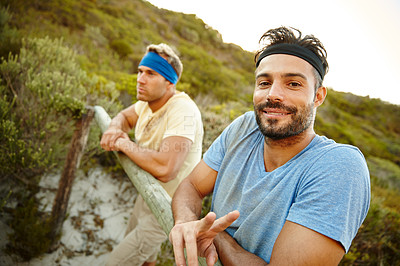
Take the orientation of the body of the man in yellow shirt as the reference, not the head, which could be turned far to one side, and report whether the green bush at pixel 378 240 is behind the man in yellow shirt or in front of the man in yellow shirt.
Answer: behind

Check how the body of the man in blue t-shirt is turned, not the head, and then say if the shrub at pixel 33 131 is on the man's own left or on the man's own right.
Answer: on the man's own right
